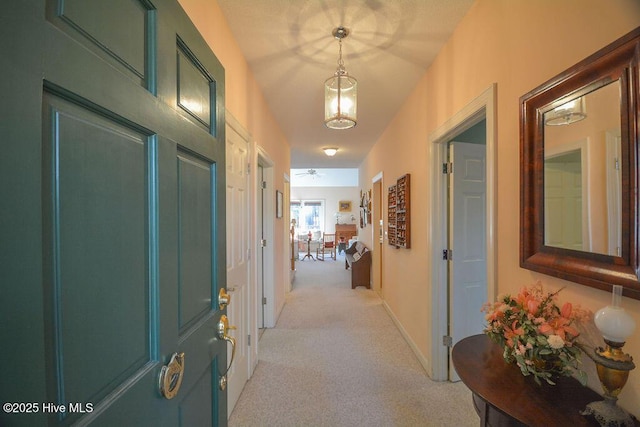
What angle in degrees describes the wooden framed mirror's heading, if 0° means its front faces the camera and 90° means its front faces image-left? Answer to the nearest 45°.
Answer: approximately 45°

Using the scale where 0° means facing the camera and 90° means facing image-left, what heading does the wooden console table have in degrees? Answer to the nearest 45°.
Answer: approximately 45°

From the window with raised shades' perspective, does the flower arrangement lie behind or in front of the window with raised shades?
in front

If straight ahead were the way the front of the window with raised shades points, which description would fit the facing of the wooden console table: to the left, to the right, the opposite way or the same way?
to the right

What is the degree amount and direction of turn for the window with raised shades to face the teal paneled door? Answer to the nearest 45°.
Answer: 0° — it already faces it

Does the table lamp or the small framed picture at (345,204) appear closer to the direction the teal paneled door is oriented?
the table lamp

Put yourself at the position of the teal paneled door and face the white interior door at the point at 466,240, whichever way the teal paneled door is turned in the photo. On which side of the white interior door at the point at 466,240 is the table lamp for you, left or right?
right

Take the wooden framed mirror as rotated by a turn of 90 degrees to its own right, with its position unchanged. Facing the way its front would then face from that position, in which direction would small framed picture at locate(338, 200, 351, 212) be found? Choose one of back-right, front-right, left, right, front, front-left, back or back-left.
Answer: front

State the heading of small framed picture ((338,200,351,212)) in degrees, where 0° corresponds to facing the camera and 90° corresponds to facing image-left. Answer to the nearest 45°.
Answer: approximately 0°

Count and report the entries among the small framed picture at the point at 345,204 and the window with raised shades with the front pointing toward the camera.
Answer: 2

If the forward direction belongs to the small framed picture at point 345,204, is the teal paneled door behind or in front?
in front

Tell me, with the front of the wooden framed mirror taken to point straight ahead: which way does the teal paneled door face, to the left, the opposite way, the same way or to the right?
the opposite way

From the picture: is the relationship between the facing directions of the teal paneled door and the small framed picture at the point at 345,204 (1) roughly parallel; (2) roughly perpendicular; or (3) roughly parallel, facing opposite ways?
roughly perpendicular

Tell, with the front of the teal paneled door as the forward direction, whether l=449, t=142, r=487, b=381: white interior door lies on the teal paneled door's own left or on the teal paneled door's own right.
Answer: on the teal paneled door's own left

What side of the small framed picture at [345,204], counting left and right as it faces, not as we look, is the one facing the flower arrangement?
front
